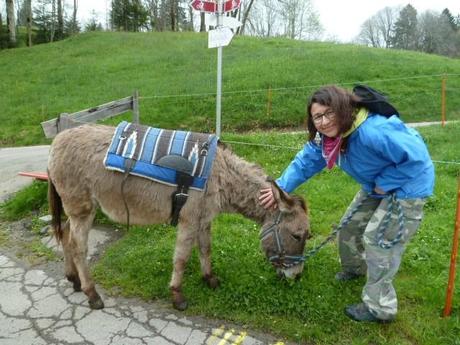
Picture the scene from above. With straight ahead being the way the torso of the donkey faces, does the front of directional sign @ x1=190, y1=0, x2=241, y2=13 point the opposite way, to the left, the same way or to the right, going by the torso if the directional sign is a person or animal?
to the right

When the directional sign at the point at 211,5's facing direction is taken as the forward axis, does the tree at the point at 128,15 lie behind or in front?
behind

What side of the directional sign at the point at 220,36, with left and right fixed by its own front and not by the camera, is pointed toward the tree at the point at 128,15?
back

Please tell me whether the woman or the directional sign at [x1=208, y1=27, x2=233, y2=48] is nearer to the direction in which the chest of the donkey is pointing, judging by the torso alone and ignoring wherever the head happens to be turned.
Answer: the woman

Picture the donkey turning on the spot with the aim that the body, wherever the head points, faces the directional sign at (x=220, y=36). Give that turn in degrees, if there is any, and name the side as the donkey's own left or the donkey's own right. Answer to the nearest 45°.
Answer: approximately 90° to the donkey's own left

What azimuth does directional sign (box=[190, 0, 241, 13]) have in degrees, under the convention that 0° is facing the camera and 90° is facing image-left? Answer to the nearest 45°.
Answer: approximately 0°

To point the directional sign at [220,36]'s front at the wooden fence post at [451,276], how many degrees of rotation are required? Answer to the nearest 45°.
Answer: approximately 45° to its left

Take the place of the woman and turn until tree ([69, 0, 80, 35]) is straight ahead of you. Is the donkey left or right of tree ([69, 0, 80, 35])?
left

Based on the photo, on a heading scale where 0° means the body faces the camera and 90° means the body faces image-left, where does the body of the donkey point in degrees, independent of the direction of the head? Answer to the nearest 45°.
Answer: approximately 270°
